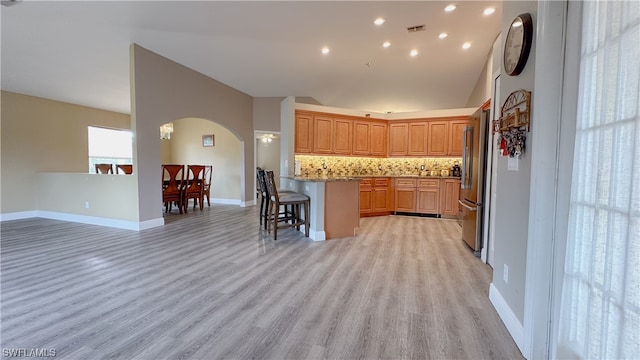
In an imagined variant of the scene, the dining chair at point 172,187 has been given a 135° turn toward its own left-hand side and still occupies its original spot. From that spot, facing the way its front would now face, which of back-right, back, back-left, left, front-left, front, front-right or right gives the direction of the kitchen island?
left

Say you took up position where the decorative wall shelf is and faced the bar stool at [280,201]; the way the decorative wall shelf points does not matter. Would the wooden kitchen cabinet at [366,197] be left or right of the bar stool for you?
right

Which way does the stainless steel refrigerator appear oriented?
to the viewer's left

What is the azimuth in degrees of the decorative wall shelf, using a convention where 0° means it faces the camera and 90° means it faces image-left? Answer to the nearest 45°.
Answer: approximately 45°

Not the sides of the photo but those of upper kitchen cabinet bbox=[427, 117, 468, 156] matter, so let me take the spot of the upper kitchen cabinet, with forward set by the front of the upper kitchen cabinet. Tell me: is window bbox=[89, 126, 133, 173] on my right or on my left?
on my right

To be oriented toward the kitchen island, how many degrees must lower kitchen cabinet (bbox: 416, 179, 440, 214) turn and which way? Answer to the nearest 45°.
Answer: approximately 45° to its right

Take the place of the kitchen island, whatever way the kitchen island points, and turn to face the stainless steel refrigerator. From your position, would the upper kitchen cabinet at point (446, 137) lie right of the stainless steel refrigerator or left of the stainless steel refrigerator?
left

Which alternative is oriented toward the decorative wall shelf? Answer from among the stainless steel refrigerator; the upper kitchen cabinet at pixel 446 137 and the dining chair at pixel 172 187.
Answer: the upper kitchen cabinet

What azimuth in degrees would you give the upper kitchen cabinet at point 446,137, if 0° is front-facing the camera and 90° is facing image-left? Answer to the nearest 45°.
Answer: approximately 0°

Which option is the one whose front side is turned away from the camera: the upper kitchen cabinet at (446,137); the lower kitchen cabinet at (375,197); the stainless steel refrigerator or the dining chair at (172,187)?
the dining chair

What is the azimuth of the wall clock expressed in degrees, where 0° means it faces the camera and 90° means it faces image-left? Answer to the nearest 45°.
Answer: approximately 45°

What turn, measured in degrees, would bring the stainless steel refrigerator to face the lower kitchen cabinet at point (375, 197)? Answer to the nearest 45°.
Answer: approximately 45° to its right

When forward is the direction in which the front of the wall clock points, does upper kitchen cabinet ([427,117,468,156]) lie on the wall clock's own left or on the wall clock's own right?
on the wall clock's own right

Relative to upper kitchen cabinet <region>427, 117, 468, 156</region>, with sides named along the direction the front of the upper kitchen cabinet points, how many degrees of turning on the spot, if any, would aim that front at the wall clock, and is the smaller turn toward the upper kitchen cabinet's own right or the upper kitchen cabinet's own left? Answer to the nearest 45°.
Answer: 0° — it already faces it

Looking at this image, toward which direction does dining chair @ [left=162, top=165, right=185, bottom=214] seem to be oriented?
away from the camera

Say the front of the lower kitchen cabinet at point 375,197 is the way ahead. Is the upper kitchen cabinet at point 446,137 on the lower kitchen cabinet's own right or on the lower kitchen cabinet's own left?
on the lower kitchen cabinet's own left

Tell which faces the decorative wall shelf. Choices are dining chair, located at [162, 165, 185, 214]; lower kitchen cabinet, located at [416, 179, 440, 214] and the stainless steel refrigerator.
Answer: the lower kitchen cabinet
